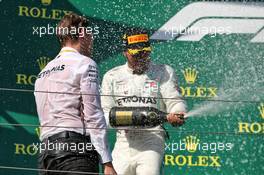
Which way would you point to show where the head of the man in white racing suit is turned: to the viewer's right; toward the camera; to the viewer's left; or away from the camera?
toward the camera

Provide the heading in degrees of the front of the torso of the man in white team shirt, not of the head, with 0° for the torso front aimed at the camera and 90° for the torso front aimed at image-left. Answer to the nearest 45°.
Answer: approximately 225°

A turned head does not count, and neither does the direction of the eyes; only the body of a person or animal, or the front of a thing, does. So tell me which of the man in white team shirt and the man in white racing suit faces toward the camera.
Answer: the man in white racing suit

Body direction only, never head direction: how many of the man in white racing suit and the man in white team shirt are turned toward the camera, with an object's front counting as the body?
1

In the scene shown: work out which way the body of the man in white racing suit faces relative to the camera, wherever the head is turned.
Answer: toward the camera

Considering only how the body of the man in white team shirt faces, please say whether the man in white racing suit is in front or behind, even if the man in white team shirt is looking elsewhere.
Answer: in front
